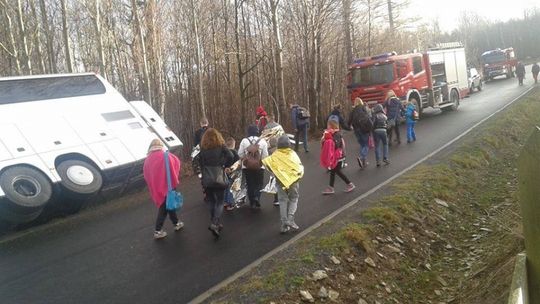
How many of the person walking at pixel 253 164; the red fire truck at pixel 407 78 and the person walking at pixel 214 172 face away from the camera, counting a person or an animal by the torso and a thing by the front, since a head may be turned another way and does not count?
2

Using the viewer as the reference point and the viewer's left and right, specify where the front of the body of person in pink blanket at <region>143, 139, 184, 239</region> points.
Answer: facing away from the viewer and to the right of the viewer

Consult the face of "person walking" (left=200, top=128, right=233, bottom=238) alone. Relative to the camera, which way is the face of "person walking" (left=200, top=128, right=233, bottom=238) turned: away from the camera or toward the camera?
away from the camera

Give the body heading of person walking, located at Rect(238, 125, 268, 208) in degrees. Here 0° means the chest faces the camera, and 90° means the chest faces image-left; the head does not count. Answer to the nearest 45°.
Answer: approximately 180°

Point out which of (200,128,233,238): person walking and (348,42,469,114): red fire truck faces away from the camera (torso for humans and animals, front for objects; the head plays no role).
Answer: the person walking

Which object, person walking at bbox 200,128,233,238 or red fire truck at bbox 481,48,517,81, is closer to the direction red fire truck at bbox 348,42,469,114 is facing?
the person walking

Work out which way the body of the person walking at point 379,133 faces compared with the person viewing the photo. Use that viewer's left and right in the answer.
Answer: facing away from the viewer and to the right of the viewer

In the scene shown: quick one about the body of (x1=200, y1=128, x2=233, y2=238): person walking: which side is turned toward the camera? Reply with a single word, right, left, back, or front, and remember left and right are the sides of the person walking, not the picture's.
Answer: back

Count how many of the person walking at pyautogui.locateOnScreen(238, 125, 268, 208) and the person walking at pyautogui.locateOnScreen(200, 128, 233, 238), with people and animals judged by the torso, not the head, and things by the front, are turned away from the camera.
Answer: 2

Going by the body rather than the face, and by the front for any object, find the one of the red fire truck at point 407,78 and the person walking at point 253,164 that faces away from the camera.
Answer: the person walking
